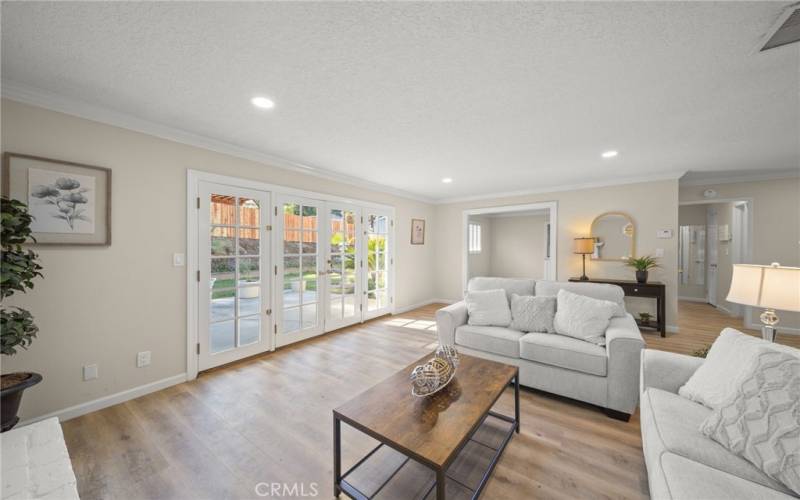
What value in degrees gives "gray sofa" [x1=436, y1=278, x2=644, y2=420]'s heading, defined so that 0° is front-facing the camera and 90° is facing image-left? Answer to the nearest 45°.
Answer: approximately 45°

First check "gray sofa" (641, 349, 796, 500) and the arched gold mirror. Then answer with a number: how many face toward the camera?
1

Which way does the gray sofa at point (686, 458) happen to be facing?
to the viewer's left

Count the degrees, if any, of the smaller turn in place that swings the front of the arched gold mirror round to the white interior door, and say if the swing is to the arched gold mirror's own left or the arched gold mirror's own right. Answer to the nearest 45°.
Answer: approximately 135° to the arched gold mirror's own left

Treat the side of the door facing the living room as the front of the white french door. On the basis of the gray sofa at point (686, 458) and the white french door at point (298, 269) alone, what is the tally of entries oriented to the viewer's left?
1

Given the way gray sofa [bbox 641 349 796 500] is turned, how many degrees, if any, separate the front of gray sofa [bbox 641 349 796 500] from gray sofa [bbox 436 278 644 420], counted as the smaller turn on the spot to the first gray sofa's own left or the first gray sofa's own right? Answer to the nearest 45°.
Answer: approximately 45° to the first gray sofa's own right

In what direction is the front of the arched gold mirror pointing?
toward the camera

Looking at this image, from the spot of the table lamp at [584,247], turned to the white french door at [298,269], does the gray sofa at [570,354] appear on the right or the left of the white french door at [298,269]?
left

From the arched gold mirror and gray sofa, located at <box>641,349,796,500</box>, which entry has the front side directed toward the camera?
the arched gold mirror

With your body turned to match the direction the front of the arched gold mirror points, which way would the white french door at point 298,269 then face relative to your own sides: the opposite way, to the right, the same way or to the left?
to the left

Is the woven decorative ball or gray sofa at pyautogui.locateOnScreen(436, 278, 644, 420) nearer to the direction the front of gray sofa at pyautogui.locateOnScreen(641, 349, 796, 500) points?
the woven decorative ball

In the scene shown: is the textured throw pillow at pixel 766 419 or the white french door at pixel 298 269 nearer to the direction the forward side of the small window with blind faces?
the textured throw pillow

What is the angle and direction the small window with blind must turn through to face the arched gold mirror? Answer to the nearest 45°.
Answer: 0° — it already faces it

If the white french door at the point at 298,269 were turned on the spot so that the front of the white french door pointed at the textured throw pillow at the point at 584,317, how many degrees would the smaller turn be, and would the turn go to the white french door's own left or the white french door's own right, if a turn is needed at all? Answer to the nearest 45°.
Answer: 0° — it already faces it

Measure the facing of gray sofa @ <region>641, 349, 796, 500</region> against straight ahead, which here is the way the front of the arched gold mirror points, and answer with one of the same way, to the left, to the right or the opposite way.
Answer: to the right
